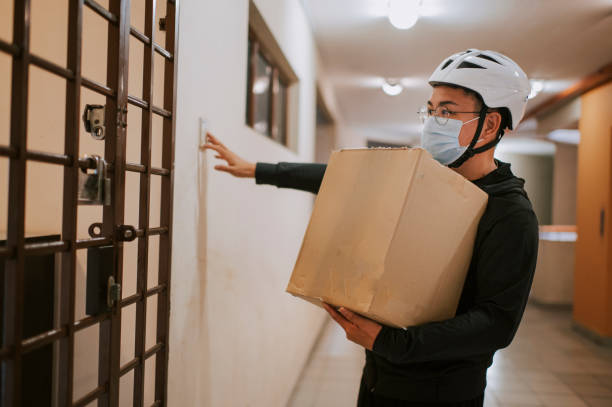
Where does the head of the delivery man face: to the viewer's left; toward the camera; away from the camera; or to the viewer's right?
to the viewer's left

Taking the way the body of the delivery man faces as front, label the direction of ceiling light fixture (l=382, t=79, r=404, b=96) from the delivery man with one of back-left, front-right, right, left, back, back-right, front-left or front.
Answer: right

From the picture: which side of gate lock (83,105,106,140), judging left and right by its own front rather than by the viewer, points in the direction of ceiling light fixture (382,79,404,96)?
left

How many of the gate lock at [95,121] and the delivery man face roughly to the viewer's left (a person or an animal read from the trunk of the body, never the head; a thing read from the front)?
1

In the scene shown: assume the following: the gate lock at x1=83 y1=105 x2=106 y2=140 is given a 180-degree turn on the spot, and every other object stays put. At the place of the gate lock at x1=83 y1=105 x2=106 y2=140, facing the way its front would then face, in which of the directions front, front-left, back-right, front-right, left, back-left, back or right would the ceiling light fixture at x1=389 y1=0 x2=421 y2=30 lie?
right

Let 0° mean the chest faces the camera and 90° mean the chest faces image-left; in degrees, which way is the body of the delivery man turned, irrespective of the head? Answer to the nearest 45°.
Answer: approximately 90°

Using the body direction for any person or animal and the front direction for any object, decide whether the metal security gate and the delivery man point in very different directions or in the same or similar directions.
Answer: very different directions

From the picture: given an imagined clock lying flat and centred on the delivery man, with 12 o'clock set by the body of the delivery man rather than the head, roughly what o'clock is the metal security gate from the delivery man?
The metal security gate is roughly at 11 o'clock from the delivery man.

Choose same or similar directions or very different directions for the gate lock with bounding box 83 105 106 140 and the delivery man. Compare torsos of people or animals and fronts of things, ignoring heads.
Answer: very different directions

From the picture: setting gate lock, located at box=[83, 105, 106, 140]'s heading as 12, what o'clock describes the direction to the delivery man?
The delivery man is roughly at 11 o'clock from the gate lock.

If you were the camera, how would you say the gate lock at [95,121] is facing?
facing the viewer and to the right of the viewer

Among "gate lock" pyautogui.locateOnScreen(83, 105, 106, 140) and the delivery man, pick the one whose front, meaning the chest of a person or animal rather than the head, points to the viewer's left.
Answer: the delivery man

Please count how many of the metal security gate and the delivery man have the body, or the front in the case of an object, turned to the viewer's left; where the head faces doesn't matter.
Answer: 1
